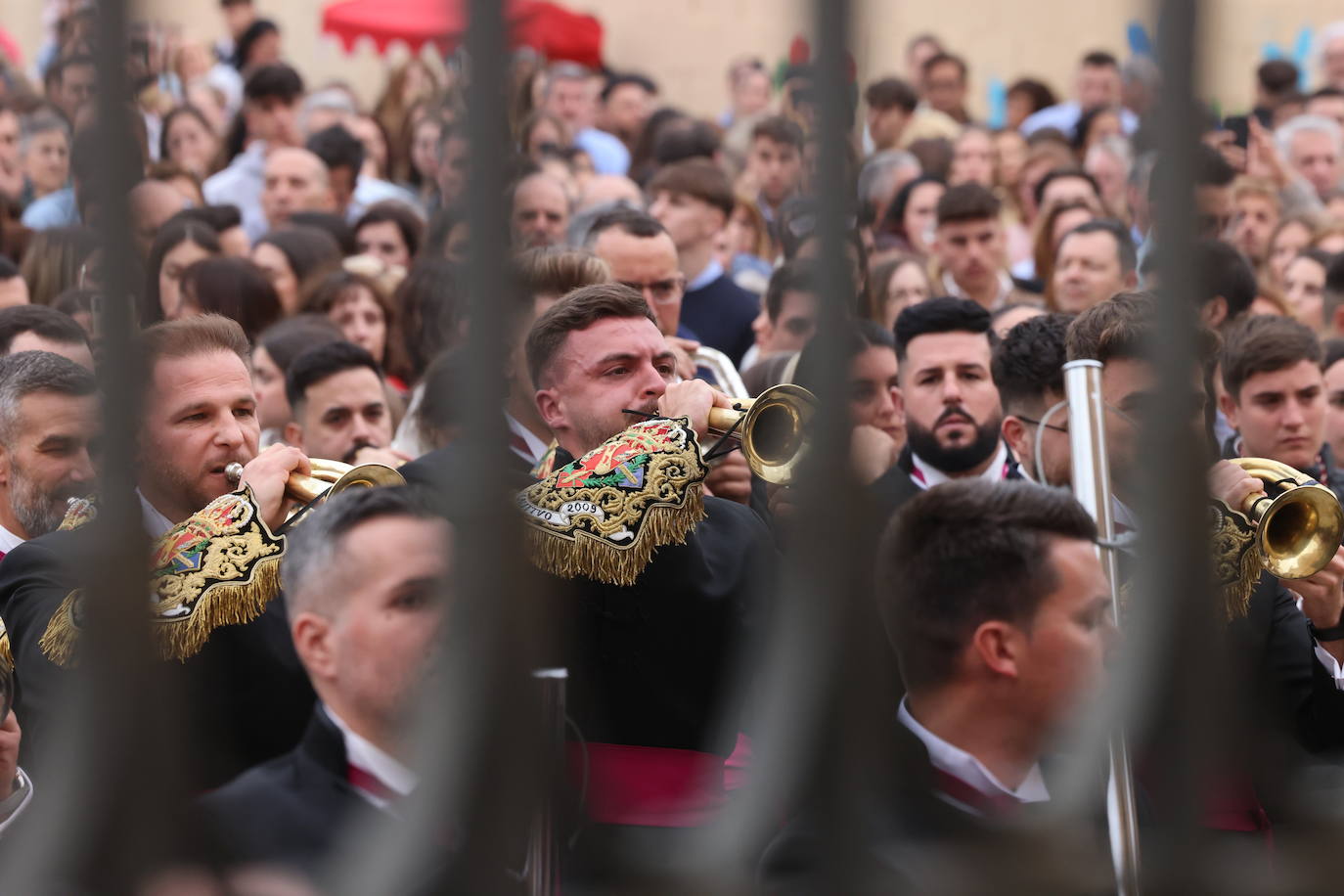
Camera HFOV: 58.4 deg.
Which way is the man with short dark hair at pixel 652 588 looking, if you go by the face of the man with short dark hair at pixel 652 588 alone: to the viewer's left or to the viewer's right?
to the viewer's right

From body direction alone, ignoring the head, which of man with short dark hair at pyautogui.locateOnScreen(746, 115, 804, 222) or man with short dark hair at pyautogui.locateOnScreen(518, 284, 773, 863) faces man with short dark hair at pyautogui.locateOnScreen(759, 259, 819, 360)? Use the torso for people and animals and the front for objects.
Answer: man with short dark hair at pyautogui.locateOnScreen(746, 115, 804, 222)

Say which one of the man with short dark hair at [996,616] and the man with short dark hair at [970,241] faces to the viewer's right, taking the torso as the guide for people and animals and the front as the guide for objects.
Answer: the man with short dark hair at [996,616]

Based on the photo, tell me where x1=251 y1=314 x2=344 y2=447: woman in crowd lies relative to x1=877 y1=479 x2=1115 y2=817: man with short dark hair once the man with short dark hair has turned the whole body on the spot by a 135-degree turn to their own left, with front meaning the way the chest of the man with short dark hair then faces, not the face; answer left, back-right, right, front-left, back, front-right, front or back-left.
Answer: front

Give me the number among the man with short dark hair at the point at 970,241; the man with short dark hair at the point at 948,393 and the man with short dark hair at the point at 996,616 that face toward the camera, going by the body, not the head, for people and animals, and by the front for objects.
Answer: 2

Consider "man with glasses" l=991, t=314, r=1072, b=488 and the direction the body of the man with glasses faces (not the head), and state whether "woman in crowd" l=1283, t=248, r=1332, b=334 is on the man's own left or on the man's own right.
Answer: on the man's own left

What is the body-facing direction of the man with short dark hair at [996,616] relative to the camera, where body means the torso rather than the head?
to the viewer's right

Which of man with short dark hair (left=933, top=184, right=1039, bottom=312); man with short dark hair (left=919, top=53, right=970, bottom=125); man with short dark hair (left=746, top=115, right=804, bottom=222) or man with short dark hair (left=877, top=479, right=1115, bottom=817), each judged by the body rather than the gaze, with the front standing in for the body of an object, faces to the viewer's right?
man with short dark hair (left=877, top=479, right=1115, bottom=817)
